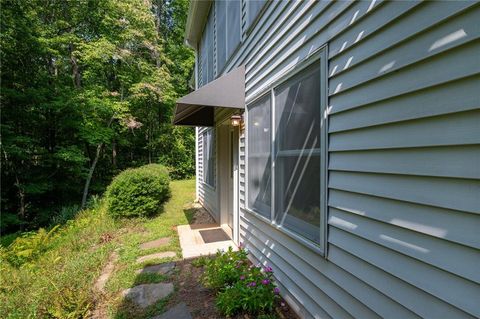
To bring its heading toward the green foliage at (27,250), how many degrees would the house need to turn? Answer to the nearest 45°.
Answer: approximately 45° to its right

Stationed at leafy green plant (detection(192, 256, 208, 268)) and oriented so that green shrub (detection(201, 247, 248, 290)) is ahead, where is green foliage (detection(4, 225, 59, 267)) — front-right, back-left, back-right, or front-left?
back-right

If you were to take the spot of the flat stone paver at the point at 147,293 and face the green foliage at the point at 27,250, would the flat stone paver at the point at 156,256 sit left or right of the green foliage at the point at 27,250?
right

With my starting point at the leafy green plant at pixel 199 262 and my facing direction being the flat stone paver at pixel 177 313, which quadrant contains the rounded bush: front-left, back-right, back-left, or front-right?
back-right

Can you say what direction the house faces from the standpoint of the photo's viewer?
facing the viewer and to the left of the viewer
